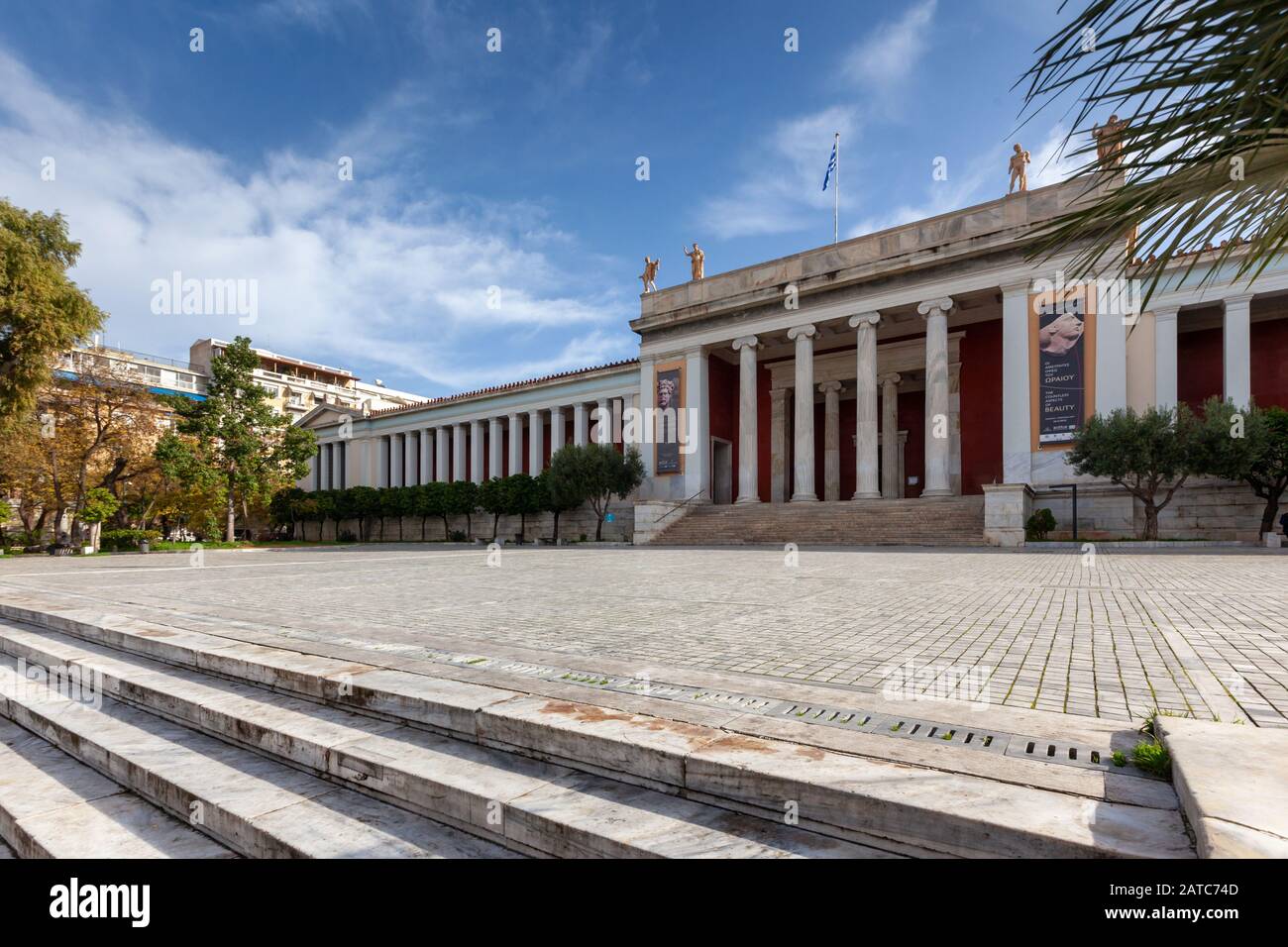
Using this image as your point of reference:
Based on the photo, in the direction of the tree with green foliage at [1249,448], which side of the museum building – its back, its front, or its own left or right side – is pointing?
left

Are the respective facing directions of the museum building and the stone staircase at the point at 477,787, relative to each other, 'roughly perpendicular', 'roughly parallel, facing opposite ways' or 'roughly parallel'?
roughly parallel

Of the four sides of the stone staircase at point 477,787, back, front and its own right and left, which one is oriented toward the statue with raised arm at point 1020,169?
back

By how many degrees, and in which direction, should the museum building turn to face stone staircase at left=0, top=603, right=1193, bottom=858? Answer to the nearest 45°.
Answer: approximately 45° to its left

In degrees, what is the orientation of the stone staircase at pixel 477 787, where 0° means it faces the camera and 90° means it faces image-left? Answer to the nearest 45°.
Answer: approximately 45°

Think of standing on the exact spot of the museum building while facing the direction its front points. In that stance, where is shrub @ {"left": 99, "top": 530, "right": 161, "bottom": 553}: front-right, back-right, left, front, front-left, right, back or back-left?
front-right

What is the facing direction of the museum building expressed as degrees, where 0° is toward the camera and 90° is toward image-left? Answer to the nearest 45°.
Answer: approximately 45°

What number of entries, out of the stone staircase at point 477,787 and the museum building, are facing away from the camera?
0

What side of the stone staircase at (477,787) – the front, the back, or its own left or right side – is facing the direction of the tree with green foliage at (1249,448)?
back

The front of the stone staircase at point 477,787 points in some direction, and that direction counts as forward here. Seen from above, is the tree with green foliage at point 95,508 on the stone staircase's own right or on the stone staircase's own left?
on the stone staircase's own right
